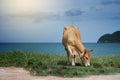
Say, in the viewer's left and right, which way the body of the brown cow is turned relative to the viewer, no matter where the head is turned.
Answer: facing the viewer and to the right of the viewer
